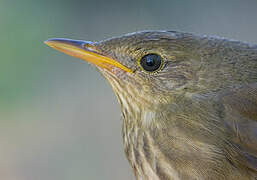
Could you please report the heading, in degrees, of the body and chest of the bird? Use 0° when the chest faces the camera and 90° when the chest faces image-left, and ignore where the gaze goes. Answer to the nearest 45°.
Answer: approximately 90°
